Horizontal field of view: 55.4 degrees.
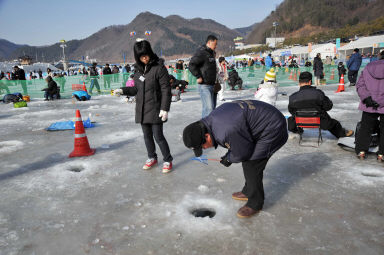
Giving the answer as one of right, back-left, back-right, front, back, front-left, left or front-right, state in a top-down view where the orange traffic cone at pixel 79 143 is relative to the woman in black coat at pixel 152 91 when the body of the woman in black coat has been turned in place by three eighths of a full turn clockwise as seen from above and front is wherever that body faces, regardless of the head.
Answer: front-left

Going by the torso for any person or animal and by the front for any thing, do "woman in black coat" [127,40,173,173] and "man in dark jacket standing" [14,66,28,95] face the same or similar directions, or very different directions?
same or similar directions

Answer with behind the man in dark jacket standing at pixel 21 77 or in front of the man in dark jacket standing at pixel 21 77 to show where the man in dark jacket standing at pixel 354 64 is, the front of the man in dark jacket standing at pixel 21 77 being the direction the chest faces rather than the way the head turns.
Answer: behind

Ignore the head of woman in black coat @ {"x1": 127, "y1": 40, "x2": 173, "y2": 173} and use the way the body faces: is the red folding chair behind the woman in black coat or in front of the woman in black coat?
behind

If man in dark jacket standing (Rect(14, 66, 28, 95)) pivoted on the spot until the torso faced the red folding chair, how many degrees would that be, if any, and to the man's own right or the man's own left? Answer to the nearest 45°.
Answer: approximately 90° to the man's own left

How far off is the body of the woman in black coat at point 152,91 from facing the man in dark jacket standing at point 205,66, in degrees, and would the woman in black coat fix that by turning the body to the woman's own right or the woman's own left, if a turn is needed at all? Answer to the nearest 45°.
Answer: approximately 180°

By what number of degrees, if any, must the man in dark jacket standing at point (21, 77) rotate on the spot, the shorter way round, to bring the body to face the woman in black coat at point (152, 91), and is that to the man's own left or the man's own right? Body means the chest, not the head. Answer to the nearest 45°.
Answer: approximately 90° to the man's own left

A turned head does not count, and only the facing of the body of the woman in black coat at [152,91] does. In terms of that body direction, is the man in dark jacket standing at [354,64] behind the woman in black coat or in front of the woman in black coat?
behind

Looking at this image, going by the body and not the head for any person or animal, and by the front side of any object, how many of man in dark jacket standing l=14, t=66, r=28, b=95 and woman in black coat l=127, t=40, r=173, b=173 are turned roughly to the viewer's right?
0

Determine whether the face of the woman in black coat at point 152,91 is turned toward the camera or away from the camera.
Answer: toward the camera
